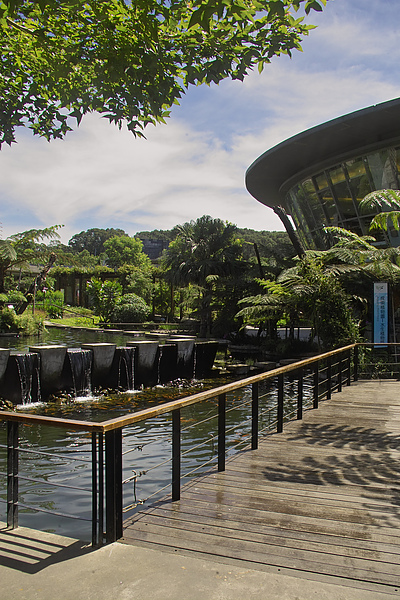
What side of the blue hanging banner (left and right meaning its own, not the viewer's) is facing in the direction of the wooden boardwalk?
front

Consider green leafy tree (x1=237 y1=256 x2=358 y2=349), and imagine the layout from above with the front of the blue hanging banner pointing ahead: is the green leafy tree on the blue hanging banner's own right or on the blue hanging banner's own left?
on the blue hanging banner's own right

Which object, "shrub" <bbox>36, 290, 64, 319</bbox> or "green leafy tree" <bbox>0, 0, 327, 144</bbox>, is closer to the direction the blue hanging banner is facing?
the green leafy tree

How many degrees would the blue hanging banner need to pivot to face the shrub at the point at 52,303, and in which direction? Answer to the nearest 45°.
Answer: approximately 135° to its right

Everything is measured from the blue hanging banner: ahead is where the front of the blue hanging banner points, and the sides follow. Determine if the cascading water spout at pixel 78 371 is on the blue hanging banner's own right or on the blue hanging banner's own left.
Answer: on the blue hanging banner's own right

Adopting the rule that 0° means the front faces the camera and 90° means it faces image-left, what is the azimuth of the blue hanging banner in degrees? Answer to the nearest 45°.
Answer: approximately 0°

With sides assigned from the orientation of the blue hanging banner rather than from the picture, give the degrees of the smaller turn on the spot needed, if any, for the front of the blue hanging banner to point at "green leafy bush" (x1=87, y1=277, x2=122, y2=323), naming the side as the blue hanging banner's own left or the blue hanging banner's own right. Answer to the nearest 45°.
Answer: approximately 135° to the blue hanging banner's own right

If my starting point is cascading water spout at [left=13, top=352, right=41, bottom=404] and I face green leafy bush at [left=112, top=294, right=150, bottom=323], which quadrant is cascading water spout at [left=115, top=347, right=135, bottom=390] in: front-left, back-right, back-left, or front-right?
front-right

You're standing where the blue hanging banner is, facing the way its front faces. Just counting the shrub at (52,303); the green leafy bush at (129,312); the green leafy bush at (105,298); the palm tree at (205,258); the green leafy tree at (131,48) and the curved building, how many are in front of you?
1

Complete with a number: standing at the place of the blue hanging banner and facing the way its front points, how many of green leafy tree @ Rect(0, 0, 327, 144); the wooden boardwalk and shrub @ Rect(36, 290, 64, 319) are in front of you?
2

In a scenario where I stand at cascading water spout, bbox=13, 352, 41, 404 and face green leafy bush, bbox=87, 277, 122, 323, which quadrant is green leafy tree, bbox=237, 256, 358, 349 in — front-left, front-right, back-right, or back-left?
front-right

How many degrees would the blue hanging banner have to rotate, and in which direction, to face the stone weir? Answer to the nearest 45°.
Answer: approximately 45° to its right

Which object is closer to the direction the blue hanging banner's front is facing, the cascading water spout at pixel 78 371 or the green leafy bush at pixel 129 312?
the cascading water spout

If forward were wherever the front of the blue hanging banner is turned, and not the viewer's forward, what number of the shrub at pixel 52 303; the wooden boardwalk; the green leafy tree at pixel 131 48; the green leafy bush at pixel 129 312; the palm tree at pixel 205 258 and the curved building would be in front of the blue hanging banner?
2
